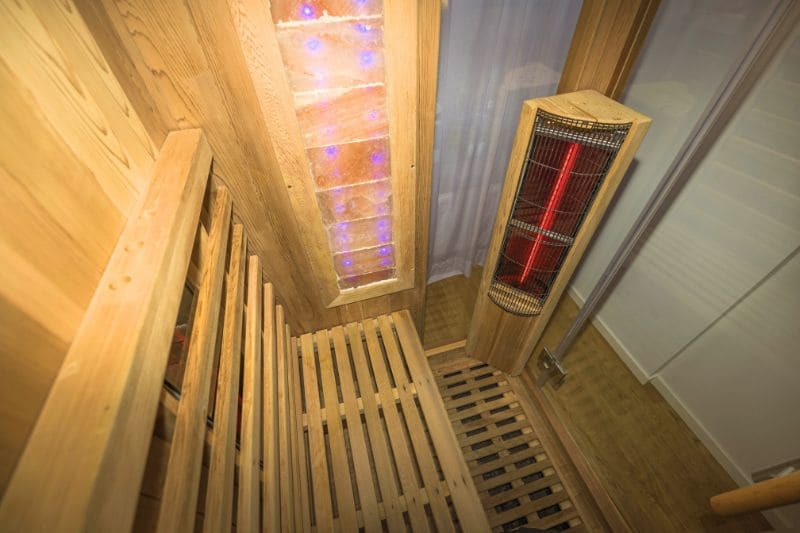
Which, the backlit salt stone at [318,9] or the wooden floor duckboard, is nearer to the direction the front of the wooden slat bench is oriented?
the wooden floor duckboard

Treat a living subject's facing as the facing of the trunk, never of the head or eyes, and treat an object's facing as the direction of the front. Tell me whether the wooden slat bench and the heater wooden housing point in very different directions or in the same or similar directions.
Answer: very different directions

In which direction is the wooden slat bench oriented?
to the viewer's right

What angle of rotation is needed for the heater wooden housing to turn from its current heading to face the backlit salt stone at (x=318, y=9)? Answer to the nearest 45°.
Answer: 0° — it already faces it

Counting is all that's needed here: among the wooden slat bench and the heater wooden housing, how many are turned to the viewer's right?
1

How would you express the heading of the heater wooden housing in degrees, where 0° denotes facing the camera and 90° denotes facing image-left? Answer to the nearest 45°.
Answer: approximately 0°

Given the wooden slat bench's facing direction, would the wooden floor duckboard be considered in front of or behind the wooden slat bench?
in front

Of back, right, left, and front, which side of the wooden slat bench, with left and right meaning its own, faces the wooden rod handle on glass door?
front

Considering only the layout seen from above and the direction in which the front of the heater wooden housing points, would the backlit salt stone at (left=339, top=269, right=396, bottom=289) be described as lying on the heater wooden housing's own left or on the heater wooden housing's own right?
on the heater wooden housing's own right
